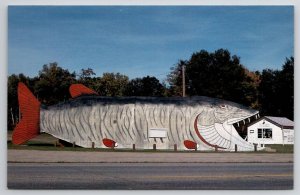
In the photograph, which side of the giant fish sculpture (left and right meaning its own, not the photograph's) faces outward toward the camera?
right

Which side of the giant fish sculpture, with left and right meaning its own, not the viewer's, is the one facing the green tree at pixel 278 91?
front

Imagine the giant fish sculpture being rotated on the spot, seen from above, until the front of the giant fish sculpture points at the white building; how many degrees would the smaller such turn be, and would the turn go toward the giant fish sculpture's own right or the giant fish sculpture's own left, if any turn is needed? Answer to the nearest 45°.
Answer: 0° — it already faces it
